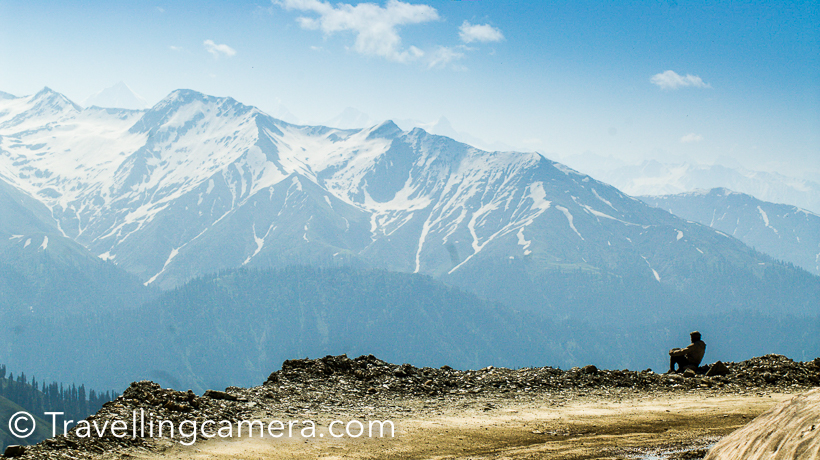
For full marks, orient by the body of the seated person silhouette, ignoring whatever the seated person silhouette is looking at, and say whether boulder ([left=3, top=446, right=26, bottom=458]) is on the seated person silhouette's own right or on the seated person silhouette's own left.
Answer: on the seated person silhouette's own left

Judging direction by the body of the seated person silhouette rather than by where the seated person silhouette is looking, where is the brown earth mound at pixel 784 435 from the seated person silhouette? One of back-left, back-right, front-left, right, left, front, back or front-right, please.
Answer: left

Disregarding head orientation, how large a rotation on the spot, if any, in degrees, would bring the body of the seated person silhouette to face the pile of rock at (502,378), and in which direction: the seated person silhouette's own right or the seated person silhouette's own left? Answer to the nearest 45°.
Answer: approximately 45° to the seated person silhouette's own left

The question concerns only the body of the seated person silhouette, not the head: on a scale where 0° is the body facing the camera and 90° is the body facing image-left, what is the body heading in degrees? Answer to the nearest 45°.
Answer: approximately 90°
